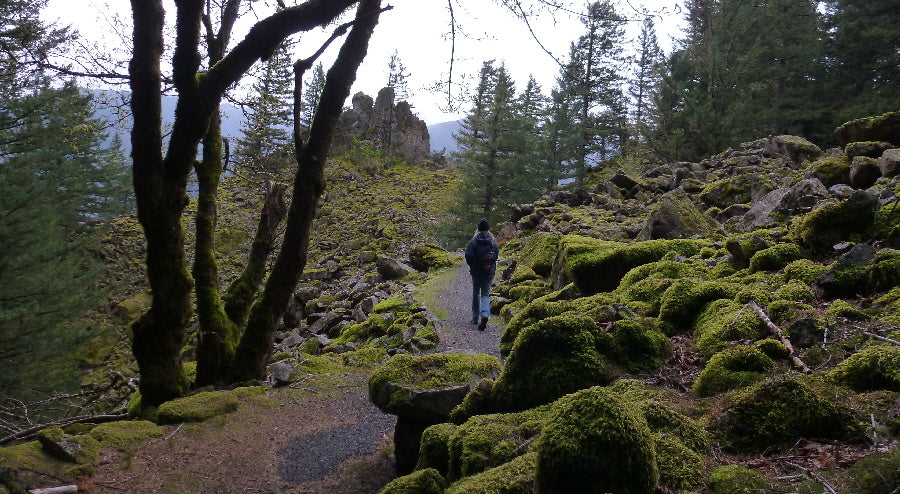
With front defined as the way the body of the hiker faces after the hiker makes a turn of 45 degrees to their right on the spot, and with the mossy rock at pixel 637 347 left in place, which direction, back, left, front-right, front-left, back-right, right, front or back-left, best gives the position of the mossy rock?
back-right

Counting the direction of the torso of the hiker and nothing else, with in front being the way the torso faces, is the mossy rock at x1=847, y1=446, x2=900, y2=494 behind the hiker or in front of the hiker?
behind

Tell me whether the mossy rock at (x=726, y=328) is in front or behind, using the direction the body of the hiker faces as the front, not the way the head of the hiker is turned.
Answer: behind

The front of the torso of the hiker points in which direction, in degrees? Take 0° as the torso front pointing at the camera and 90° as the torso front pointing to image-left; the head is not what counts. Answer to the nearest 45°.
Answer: approximately 180°

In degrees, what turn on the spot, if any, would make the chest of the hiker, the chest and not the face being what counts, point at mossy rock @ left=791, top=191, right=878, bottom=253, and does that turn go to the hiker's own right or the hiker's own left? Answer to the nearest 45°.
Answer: approximately 135° to the hiker's own right

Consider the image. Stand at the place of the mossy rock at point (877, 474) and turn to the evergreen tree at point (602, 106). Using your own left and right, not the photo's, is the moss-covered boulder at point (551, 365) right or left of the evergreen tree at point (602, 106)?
left

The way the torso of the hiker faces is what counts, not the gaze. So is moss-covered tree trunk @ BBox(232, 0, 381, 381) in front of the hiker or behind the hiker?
behind

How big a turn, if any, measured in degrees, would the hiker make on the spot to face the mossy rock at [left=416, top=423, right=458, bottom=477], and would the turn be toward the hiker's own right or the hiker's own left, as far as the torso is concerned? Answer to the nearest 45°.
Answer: approximately 180°

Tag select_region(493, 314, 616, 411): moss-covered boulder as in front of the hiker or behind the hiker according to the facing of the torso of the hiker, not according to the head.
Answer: behind

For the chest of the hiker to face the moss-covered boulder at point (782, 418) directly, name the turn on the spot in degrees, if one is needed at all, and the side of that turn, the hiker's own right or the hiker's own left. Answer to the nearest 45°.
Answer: approximately 180°

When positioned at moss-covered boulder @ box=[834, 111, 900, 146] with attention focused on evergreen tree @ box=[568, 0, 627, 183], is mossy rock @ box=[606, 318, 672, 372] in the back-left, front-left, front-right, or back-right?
back-left
